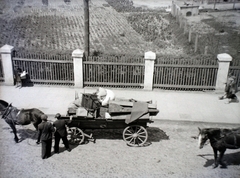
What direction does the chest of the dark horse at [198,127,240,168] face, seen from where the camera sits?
to the viewer's left

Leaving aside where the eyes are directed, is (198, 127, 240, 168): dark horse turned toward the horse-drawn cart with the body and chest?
yes

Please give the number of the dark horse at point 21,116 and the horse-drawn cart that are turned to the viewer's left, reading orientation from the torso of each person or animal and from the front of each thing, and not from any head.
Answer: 2

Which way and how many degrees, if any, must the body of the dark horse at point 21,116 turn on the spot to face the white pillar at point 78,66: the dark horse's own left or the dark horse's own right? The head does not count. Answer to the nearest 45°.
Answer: approximately 135° to the dark horse's own right

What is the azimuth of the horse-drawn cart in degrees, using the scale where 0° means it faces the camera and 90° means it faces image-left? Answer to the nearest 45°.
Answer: approximately 90°

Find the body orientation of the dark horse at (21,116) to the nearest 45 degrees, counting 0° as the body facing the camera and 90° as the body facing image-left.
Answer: approximately 90°

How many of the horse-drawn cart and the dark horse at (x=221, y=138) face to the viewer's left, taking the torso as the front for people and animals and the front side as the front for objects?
2

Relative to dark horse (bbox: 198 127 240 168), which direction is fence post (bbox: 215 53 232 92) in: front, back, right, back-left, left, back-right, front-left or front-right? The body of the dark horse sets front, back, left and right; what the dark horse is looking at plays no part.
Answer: right

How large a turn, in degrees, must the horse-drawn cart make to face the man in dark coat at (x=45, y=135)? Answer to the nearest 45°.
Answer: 0° — it already faces them

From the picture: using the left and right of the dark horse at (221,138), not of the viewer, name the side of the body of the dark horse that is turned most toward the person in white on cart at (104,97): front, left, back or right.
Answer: front

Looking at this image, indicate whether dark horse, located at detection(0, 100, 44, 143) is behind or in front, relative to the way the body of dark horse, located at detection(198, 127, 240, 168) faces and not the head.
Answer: in front

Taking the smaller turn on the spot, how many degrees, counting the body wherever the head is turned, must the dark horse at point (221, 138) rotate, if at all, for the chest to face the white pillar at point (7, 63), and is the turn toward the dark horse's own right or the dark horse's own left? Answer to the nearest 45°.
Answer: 0° — it already faces it

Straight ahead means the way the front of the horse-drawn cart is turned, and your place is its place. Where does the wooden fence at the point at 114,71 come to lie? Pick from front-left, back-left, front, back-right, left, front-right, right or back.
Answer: right

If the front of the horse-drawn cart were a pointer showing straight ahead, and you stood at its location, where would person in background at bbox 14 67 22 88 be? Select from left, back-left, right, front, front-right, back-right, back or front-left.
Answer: front-right

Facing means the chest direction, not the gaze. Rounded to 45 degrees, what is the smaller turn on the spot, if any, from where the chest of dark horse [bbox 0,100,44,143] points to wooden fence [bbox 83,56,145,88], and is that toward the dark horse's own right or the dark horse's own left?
approximately 135° to the dark horse's own right
